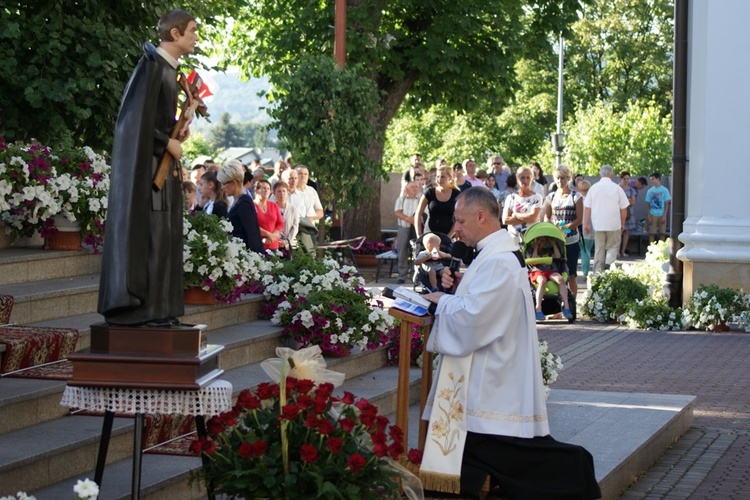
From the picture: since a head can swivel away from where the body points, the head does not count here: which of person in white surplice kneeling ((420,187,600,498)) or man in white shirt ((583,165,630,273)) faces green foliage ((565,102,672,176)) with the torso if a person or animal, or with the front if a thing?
man in white shirt ((583,165,630,273))

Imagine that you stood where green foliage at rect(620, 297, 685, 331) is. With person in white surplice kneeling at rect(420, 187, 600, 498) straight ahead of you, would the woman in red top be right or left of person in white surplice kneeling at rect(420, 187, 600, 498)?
right

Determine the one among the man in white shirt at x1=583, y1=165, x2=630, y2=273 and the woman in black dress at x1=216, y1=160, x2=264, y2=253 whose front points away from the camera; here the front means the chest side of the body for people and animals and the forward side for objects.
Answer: the man in white shirt

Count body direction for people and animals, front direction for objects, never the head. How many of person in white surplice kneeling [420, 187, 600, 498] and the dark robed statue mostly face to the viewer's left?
1

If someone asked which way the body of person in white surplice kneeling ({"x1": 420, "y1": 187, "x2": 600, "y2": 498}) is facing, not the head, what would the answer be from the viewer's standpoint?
to the viewer's left
